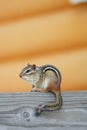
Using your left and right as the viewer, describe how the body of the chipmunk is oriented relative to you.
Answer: facing to the left of the viewer
